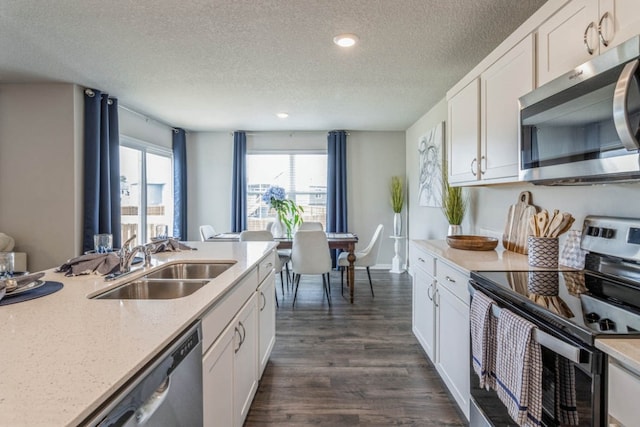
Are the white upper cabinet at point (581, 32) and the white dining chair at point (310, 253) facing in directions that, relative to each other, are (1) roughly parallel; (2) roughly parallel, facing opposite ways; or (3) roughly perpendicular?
roughly perpendicular

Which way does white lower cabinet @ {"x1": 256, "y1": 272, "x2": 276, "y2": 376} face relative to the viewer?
to the viewer's right

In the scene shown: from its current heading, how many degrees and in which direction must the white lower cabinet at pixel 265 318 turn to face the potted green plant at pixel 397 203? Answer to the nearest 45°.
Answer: approximately 45° to its left

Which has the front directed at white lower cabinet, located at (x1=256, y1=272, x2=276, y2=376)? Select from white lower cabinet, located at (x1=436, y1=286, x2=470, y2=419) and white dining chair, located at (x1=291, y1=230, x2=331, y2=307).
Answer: white lower cabinet, located at (x1=436, y1=286, x2=470, y2=419)

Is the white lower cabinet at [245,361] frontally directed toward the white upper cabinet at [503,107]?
yes

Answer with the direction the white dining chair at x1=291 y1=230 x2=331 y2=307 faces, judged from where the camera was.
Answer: facing away from the viewer

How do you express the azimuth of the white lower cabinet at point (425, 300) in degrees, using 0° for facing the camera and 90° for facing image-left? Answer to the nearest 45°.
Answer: approximately 90°

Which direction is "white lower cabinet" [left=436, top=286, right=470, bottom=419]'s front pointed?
to the viewer's left

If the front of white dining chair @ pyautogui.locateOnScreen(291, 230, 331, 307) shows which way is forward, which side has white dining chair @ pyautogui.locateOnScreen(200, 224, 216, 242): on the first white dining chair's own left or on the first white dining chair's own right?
on the first white dining chair's own left

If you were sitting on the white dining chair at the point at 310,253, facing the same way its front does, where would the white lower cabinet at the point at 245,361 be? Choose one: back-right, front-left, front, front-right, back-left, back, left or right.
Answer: back

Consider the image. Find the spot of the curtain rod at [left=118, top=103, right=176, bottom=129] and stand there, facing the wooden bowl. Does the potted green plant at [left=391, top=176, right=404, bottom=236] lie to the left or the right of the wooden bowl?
left
